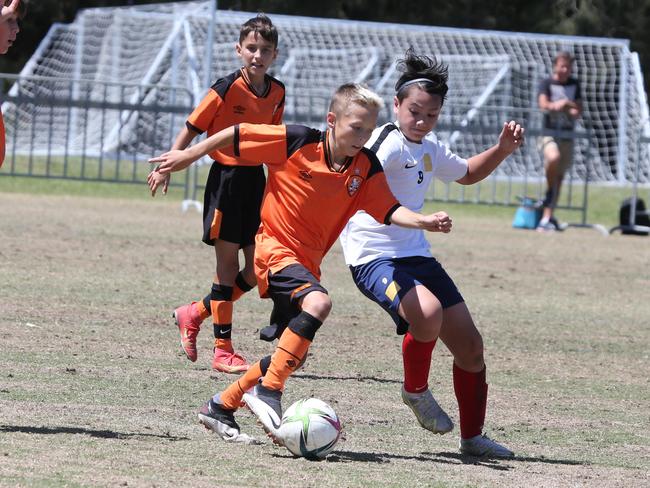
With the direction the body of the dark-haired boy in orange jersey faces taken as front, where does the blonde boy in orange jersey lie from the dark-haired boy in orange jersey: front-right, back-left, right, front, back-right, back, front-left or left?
front-right

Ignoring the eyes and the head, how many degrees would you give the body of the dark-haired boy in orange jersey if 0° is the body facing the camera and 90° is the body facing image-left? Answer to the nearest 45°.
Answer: approximately 315°

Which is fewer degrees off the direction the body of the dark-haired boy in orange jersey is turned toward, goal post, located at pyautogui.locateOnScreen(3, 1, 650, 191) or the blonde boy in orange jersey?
the blonde boy in orange jersey

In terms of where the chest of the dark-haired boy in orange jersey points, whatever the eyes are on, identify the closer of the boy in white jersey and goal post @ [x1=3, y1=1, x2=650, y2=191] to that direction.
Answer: the boy in white jersey

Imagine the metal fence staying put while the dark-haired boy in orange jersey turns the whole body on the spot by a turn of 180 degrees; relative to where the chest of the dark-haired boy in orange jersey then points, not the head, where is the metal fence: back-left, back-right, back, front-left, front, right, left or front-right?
front-right

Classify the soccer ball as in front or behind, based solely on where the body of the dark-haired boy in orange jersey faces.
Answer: in front

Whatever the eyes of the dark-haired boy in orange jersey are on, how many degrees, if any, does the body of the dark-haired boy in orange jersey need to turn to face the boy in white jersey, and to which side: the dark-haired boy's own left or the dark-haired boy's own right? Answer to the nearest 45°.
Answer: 0° — they already face them

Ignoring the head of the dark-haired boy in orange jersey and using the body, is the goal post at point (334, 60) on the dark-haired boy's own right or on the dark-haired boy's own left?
on the dark-haired boy's own left
